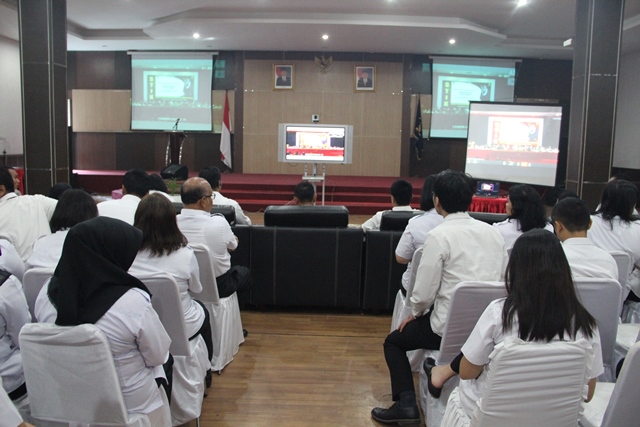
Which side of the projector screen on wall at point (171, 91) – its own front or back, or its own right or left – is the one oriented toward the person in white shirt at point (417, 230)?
front

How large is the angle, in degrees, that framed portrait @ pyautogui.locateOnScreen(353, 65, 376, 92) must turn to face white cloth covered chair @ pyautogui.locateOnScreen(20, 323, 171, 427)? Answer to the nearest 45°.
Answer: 0° — it already faces it

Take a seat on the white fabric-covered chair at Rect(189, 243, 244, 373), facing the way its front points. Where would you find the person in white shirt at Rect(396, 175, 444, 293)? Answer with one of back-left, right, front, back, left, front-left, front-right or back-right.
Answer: front-right

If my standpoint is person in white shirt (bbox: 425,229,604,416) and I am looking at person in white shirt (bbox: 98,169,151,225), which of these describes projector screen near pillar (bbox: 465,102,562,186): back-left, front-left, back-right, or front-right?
front-right

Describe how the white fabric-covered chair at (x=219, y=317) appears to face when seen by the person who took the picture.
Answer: facing away from the viewer and to the right of the viewer

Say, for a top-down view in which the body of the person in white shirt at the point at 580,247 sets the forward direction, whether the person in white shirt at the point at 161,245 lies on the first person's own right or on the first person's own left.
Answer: on the first person's own left

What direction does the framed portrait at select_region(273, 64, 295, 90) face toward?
toward the camera

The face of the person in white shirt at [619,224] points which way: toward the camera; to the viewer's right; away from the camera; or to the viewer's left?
away from the camera

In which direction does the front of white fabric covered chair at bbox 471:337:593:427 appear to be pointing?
away from the camera

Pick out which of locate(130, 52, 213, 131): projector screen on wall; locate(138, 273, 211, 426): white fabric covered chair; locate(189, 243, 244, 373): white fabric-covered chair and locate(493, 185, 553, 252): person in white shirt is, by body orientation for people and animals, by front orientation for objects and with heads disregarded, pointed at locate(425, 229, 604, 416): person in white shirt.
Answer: the projector screen on wall

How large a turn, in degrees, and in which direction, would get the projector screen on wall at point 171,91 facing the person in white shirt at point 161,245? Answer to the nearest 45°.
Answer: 0° — it already faces them

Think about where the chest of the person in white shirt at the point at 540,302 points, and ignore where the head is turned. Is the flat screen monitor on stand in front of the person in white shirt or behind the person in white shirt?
in front

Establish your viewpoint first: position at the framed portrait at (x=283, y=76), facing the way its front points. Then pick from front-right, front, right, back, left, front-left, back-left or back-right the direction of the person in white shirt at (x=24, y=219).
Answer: front

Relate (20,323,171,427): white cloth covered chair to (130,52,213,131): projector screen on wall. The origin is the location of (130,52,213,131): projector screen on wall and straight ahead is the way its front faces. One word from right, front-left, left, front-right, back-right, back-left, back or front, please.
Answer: front

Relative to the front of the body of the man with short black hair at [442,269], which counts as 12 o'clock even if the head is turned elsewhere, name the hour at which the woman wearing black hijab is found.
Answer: The woman wearing black hijab is roughly at 9 o'clock from the man with short black hair.

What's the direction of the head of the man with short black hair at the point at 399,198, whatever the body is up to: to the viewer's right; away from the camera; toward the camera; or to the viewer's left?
away from the camera

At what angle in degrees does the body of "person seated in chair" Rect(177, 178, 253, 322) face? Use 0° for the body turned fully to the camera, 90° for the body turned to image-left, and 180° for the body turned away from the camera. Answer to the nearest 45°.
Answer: approximately 225°

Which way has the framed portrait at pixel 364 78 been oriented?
toward the camera

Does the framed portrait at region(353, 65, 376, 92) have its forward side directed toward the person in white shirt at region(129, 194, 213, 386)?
yes
